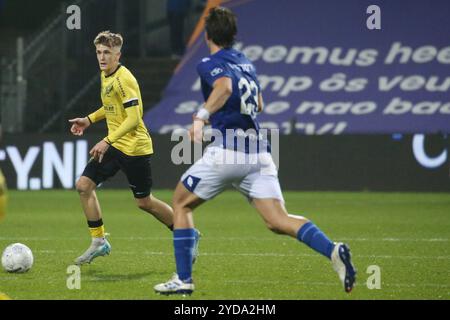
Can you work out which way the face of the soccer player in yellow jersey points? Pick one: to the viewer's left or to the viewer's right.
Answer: to the viewer's left

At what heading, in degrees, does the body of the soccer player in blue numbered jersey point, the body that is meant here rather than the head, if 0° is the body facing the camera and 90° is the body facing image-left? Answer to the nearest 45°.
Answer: approximately 135°

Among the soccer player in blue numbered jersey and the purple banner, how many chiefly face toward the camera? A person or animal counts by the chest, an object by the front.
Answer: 1

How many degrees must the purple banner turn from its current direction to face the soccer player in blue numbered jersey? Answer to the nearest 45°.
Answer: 0° — it already faces them

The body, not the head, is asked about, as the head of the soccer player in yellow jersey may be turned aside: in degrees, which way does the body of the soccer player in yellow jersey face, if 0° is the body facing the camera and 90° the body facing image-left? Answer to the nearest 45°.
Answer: approximately 45°

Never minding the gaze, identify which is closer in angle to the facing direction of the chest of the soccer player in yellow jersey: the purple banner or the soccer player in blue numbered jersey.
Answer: the soccer player in blue numbered jersey

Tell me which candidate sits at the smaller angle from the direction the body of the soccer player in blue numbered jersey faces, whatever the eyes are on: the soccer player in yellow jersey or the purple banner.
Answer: the soccer player in yellow jersey

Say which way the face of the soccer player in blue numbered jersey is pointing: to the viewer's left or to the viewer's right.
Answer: to the viewer's left

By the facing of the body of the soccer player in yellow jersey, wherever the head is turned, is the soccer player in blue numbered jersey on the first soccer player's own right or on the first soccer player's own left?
on the first soccer player's own left

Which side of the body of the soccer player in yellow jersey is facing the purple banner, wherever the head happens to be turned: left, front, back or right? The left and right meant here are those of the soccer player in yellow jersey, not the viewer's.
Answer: back

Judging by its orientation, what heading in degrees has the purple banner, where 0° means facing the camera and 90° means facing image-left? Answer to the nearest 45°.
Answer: approximately 0°
